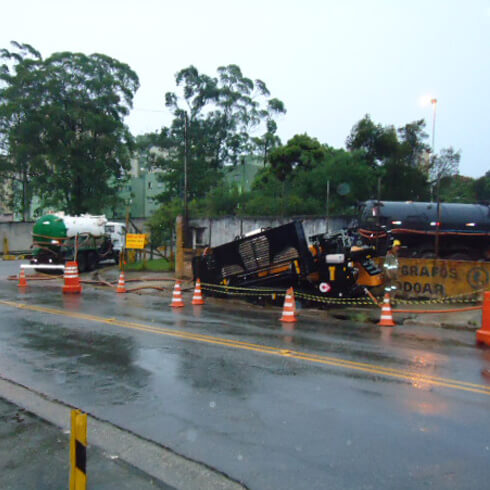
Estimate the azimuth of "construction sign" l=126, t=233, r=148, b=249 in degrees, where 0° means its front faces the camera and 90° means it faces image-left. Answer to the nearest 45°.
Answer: approximately 0°

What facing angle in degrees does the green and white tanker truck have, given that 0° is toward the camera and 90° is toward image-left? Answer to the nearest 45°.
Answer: approximately 225°

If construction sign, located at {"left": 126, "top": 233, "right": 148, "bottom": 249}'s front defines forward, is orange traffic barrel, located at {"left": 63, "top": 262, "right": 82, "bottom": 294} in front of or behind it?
in front

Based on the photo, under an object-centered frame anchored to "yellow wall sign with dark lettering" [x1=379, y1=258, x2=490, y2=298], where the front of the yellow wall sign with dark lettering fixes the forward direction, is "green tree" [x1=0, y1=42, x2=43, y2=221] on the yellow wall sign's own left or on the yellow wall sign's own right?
on the yellow wall sign's own right

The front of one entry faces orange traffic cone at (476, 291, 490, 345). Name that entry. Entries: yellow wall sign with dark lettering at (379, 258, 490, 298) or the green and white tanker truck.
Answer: the yellow wall sign with dark lettering

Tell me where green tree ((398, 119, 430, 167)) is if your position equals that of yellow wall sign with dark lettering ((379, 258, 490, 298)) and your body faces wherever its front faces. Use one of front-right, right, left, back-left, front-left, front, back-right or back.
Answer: back

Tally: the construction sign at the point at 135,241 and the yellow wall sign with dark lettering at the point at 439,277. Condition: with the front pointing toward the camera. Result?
2

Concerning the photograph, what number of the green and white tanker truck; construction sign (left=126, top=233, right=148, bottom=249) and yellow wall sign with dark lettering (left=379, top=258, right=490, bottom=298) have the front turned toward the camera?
2

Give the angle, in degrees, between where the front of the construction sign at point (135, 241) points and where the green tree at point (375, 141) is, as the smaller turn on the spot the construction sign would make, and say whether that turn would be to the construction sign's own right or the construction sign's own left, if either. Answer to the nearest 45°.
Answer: approximately 90° to the construction sign's own left

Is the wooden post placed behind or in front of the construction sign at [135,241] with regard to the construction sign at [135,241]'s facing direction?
in front

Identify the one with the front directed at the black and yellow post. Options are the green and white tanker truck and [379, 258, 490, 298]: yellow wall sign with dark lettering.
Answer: the yellow wall sign with dark lettering

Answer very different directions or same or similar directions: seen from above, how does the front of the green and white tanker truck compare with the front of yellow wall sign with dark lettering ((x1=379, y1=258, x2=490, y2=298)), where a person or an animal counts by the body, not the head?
very different directions

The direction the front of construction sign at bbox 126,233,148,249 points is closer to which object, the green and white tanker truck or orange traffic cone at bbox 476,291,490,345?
the orange traffic cone

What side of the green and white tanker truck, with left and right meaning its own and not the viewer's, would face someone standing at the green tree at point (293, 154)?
front
